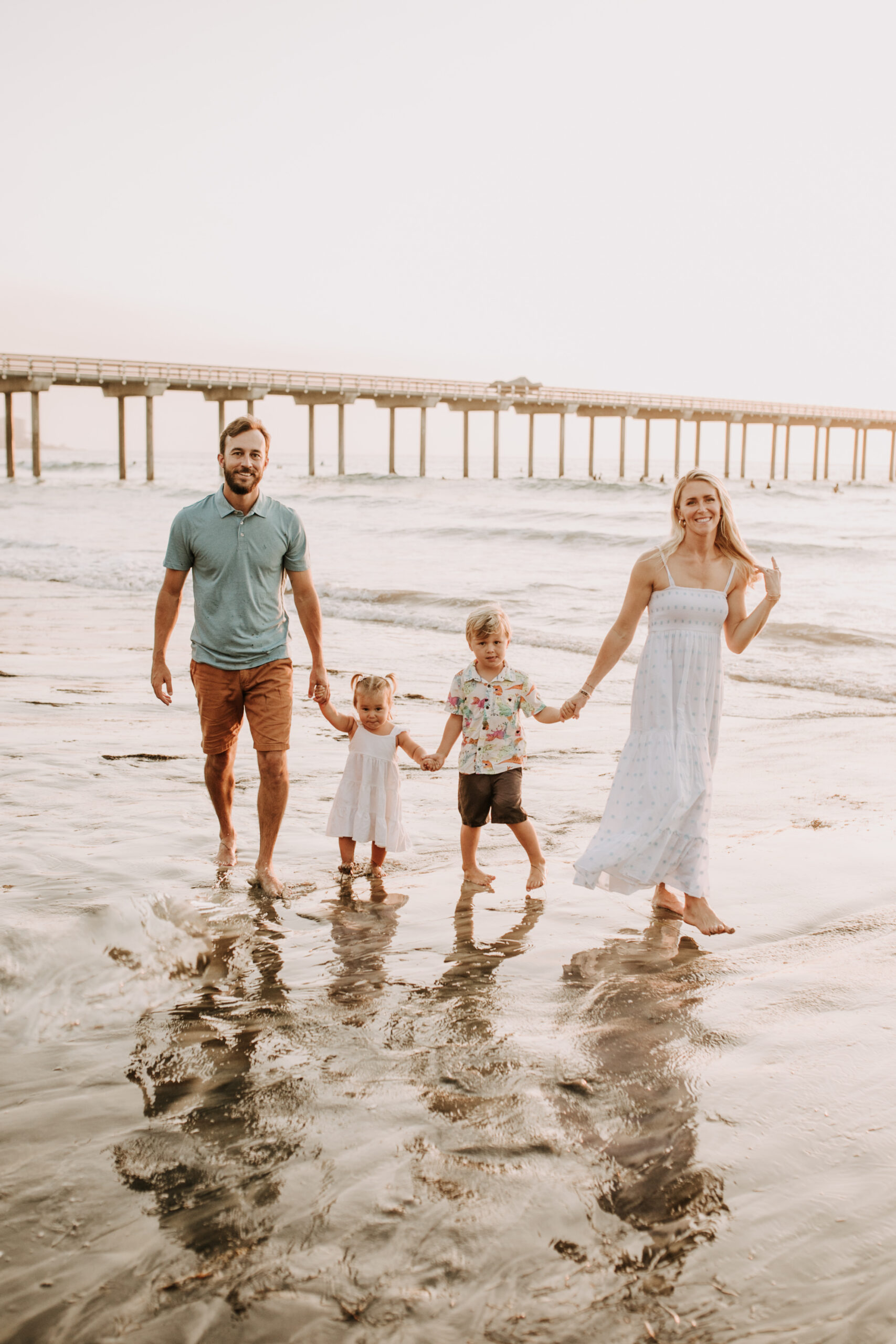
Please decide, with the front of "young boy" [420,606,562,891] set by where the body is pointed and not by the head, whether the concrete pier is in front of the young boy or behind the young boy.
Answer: behind

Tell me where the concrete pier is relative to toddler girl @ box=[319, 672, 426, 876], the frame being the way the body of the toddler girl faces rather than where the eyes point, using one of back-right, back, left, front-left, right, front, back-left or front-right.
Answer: back

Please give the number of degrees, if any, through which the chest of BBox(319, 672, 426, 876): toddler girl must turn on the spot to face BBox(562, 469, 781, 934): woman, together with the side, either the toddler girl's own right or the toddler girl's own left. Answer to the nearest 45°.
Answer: approximately 45° to the toddler girl's own left

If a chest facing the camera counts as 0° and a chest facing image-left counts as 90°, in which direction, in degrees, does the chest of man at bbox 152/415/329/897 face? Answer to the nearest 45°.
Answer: approximately 0°

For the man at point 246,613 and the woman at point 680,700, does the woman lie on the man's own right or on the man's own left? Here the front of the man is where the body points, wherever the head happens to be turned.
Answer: on the man's own left
